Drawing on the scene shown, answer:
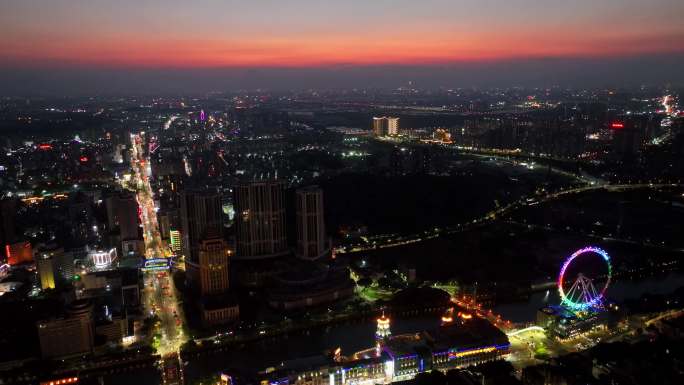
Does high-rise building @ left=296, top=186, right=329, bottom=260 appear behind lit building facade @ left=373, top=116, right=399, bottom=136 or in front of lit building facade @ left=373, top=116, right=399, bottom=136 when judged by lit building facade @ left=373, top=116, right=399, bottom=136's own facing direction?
in front

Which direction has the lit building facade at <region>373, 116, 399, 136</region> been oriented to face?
toward the camera

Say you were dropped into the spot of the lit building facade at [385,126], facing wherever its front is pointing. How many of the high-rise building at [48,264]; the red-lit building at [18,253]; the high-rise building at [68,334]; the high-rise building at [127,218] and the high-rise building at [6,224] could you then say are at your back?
0

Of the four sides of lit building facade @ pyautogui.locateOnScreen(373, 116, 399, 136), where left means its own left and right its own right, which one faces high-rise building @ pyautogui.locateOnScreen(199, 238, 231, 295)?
front

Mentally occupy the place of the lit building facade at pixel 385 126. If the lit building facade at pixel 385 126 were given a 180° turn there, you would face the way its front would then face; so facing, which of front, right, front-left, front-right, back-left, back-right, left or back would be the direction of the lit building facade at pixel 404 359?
back

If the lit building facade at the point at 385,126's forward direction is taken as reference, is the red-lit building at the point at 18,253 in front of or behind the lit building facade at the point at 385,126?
in front

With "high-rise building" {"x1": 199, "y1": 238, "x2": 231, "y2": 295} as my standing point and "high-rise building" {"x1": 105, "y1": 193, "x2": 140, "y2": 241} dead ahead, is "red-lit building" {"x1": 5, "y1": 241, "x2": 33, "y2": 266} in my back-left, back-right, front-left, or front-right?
front-left

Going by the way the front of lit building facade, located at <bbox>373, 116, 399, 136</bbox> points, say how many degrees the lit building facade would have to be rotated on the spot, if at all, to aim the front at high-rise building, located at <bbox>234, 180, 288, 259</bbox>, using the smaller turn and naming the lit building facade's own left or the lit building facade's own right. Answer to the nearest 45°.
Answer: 0° — it already faces it

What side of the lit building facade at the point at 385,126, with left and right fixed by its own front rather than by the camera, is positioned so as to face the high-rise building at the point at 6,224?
front

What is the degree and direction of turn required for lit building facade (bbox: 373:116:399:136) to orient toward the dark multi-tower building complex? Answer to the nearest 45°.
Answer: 0° — it already faces it

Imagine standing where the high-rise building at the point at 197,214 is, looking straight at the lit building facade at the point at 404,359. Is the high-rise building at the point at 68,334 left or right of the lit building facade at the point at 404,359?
right

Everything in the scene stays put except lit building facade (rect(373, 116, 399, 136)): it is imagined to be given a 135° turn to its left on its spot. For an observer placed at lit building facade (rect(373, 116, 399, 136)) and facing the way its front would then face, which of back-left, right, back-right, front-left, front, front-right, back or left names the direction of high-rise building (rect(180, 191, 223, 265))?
back-right
